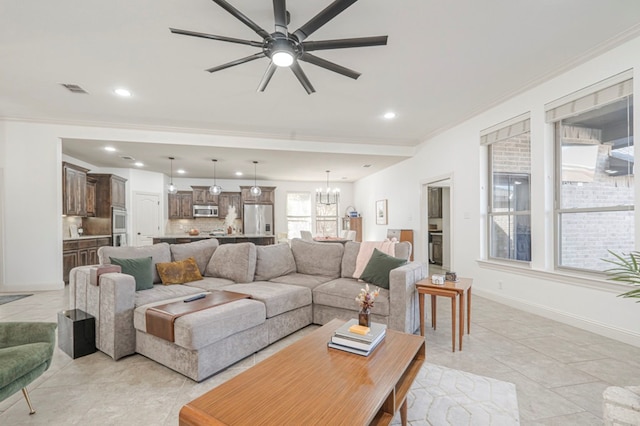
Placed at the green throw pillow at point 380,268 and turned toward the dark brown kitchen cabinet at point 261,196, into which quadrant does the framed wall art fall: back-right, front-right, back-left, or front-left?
front-right

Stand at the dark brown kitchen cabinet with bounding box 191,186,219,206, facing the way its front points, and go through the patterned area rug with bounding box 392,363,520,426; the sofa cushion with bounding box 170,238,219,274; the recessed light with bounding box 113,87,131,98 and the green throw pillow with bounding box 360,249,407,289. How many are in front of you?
4

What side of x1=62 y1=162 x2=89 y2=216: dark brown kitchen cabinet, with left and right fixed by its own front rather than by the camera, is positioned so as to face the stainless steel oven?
left

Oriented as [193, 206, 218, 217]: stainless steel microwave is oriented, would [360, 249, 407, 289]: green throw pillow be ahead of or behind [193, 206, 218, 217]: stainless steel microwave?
ahead

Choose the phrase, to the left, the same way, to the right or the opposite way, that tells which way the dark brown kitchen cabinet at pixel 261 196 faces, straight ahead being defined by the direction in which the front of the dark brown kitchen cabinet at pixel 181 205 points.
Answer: the same way

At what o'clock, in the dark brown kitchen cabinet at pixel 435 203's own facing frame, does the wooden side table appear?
The wooden side table is roughly at 12 o'clock from the dark brown kitchen cabinet.

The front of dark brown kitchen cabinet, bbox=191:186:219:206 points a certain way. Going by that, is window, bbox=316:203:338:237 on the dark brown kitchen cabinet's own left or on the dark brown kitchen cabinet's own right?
on the dark brown kitchen cabinet's own left

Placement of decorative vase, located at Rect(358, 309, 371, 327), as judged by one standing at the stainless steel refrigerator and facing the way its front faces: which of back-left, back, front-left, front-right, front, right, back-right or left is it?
front

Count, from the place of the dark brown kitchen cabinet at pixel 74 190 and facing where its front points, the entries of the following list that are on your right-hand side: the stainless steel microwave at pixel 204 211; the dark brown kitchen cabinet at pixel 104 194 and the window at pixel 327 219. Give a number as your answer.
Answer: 0

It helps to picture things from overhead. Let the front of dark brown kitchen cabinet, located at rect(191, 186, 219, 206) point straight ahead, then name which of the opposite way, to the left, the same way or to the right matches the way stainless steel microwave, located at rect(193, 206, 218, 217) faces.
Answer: the same way

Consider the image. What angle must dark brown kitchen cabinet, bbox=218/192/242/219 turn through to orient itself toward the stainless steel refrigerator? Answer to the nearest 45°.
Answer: approximately 45° to its left

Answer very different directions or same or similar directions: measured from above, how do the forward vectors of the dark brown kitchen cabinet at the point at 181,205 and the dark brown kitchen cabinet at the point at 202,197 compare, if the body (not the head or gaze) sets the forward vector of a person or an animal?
same or similar directions

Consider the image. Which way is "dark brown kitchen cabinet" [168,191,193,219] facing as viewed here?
toward the camera

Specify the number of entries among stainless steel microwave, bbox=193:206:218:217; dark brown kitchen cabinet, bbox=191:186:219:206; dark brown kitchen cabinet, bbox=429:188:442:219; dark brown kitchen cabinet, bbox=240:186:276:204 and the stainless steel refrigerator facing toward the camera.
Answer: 5

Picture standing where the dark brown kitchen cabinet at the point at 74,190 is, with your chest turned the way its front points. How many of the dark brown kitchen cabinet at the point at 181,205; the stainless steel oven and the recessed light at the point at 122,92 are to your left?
2

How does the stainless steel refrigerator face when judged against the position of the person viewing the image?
facing the viewer

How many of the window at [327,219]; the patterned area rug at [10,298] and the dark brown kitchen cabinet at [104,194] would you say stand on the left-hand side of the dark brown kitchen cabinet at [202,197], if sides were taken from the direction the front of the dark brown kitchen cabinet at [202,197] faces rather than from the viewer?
1

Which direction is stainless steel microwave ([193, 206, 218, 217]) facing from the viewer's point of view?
toward the camera

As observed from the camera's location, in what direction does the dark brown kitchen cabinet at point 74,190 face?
facing the viewer and to the right of the viewer
